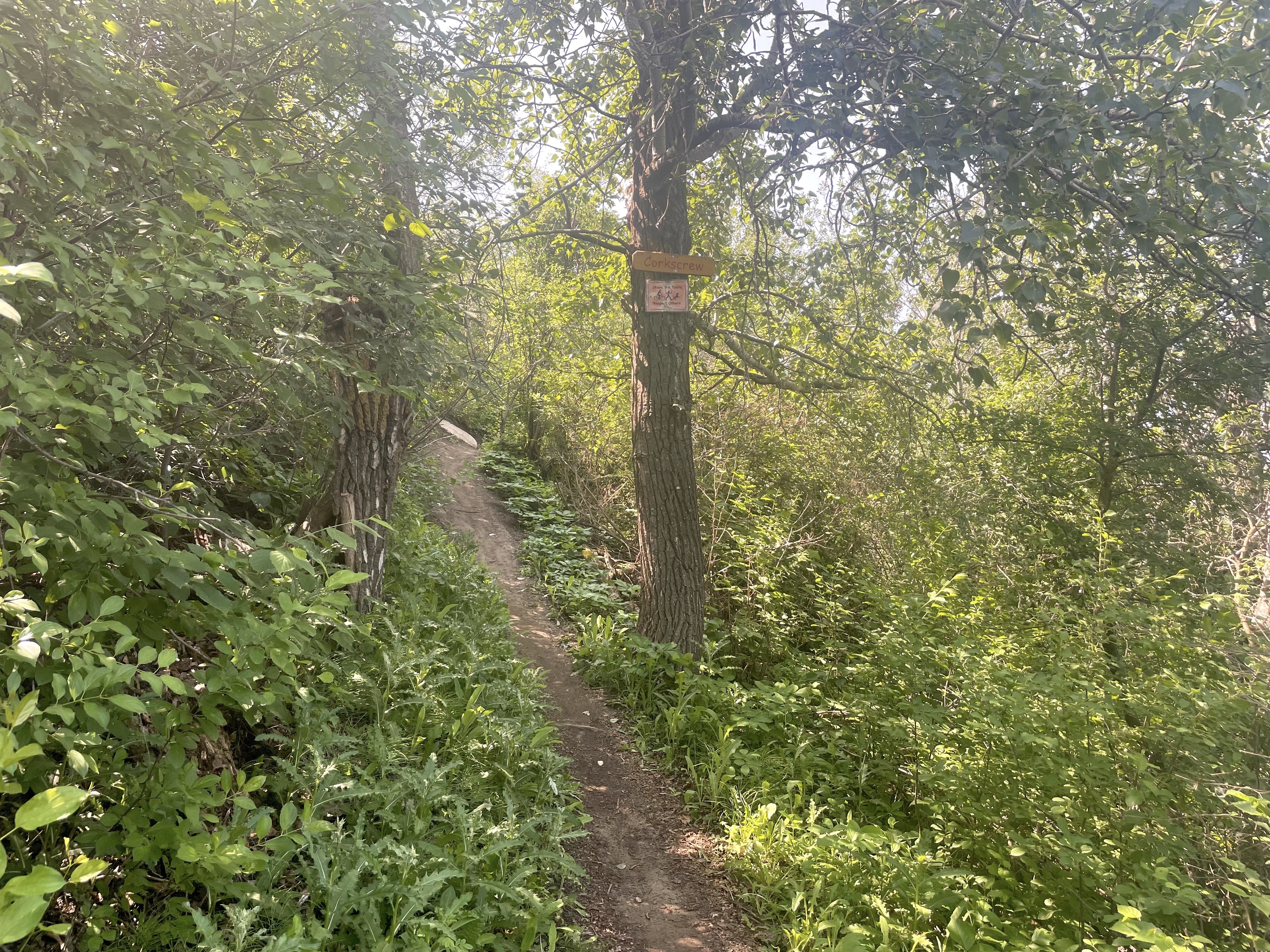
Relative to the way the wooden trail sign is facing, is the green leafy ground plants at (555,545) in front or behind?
behind

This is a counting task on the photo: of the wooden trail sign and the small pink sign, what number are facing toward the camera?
2

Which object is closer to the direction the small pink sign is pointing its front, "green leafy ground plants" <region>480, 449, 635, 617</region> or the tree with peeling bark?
the tree with peeling bark

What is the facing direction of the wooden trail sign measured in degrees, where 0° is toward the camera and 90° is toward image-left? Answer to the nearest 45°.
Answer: approximately 0°

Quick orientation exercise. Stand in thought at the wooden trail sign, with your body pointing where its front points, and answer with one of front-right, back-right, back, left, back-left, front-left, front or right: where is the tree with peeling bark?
front-right

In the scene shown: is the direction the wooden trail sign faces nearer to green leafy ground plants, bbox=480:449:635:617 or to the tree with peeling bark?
the tree with peeling bark
